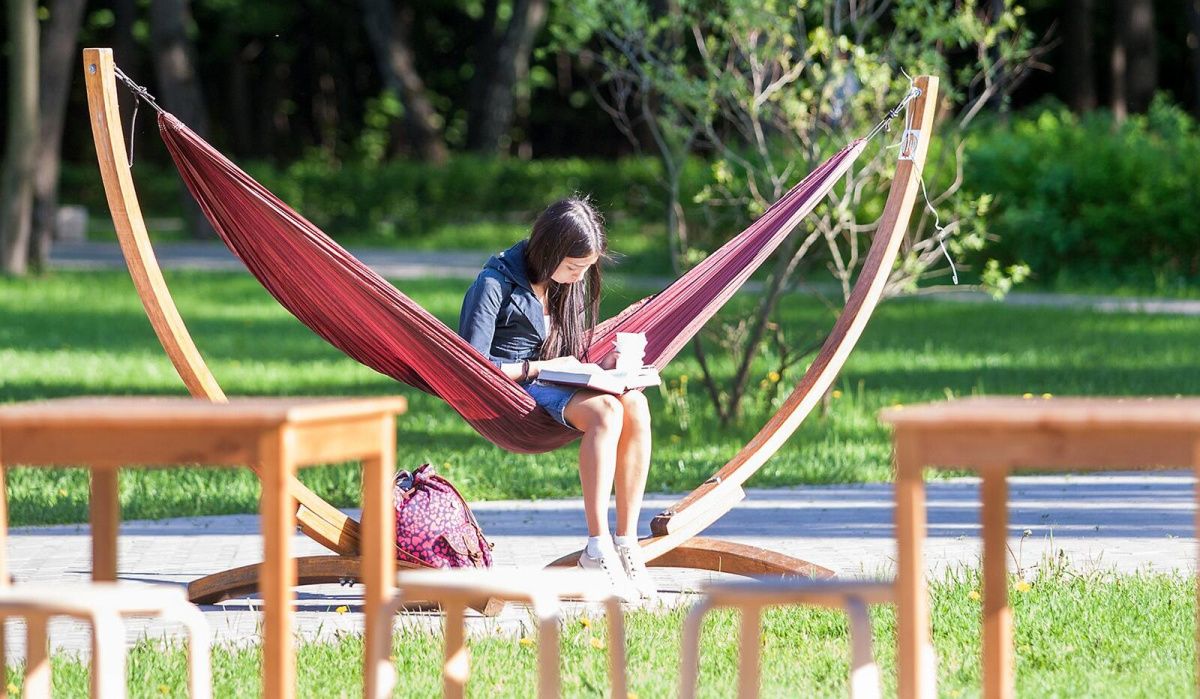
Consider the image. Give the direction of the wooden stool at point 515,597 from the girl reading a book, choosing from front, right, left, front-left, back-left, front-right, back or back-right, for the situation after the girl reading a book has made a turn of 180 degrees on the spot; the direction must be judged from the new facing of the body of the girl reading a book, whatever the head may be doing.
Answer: back-left

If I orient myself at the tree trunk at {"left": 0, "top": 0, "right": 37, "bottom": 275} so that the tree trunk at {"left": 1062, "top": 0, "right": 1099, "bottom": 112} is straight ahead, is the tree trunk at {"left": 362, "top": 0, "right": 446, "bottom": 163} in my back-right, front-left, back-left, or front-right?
front-left

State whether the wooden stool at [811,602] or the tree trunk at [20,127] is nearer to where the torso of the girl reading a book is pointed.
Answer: the wooden stool

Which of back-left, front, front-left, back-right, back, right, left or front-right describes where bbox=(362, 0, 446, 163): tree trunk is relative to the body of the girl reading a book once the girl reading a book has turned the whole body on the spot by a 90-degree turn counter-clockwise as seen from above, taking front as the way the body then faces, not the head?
front-left

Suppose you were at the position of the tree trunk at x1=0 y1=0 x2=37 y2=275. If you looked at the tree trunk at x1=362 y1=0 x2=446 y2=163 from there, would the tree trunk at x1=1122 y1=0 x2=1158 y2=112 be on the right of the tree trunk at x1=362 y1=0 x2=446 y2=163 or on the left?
right

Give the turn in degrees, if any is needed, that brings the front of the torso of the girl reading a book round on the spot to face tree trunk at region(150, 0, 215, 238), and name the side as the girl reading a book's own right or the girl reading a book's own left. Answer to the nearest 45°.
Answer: approximately 135° to the girl reading a book's own left

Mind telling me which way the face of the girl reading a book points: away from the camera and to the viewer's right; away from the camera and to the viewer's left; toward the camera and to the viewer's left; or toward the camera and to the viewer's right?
toward the camera and to the viewer's right

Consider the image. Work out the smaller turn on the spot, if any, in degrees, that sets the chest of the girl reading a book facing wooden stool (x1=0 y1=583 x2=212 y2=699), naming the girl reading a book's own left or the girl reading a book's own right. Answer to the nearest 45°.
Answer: approximately 45° to the girl reading a book's own right

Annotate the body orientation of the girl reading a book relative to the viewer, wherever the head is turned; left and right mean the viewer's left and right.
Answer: facing the viewer and to the right of the viewer

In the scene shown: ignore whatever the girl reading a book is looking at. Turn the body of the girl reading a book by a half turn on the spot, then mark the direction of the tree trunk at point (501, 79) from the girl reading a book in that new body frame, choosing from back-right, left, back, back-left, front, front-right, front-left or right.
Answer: front-right

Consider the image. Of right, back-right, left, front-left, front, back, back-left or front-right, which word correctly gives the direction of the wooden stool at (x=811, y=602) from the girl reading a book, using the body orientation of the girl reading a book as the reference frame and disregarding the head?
front-right

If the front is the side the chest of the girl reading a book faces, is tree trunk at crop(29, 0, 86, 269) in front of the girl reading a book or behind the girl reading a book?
behind

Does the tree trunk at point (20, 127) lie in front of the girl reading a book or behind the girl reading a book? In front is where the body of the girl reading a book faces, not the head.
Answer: behind
